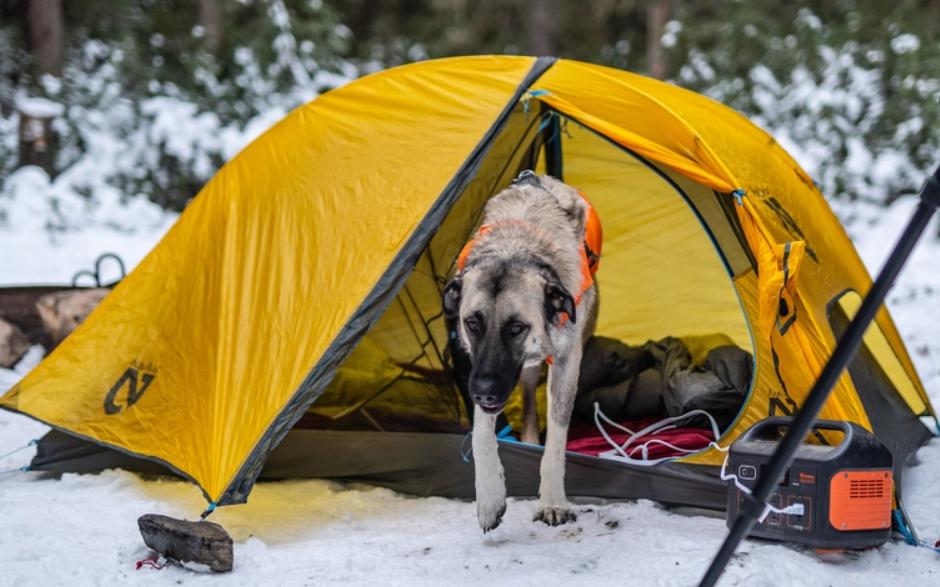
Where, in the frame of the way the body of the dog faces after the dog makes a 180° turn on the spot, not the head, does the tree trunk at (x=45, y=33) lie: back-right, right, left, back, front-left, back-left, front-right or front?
front-left

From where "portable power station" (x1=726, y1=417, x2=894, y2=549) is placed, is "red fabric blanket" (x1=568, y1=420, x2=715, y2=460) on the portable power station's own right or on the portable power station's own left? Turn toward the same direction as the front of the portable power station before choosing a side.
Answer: on the portable power station's own right

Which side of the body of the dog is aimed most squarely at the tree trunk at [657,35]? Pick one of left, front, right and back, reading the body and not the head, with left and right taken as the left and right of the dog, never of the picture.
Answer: back

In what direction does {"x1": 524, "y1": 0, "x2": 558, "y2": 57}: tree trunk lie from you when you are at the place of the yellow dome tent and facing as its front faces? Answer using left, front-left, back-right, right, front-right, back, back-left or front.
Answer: back

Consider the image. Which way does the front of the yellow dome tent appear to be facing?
toward the camera

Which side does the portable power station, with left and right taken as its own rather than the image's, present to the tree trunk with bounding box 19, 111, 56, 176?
right

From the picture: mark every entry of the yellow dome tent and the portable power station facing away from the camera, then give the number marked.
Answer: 0

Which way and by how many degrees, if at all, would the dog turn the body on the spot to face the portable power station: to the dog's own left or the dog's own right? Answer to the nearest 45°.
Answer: approximately 45° to the dog's own left

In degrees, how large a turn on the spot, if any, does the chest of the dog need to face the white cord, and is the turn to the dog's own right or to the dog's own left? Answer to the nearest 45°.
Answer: approximately 135° to the dog's own left

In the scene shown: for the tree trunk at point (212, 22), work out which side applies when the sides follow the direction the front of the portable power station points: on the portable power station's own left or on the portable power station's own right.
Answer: on the portable power station's own right

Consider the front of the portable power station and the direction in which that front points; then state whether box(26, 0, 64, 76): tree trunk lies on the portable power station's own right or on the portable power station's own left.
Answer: on the portable power station's own right

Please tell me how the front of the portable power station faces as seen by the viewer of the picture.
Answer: facing the viewer and to the left of the viewer

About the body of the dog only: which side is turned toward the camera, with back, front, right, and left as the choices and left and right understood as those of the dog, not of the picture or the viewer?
front

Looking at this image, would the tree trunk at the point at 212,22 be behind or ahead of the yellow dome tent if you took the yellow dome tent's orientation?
behind

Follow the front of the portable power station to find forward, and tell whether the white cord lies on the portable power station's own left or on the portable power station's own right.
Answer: on the portable power station's own right

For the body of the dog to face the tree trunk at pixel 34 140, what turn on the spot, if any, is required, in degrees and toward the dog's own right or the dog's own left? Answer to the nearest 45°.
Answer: approximately 135° to the dog's own right

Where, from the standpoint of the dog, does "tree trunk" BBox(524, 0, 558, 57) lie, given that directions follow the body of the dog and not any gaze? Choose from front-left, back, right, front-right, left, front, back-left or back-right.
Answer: back
